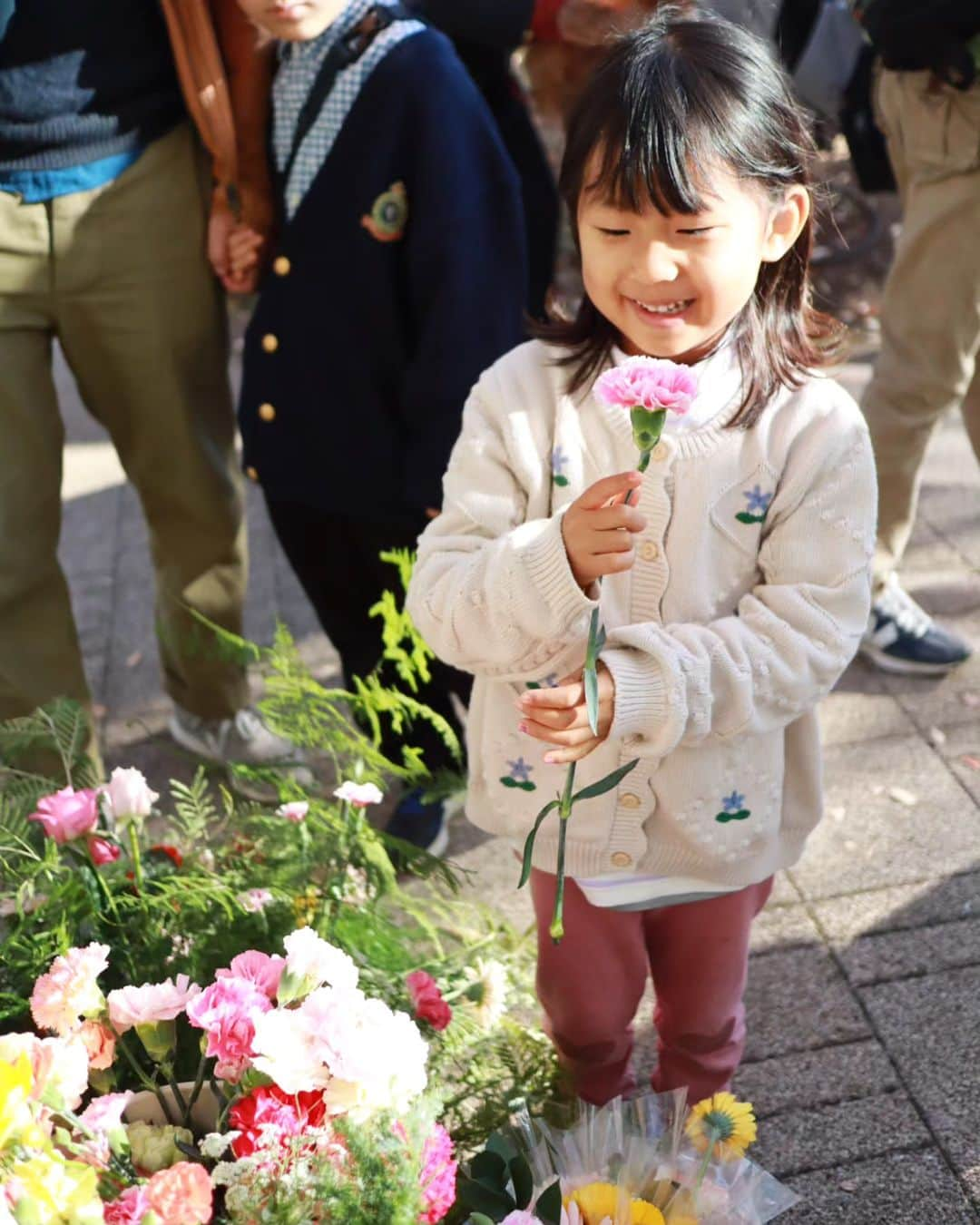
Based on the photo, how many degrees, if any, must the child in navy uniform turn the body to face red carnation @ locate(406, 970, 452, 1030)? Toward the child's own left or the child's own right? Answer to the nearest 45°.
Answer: approximately 45° to the child's own left

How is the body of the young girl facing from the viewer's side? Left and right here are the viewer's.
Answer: facing the viewer

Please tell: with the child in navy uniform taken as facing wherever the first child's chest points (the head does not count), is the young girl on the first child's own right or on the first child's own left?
on the first child's own left

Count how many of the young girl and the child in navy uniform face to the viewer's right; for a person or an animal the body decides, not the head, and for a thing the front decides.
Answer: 0

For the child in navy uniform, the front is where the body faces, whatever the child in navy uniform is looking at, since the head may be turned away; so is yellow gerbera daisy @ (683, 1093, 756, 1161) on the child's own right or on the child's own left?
on the child's own left

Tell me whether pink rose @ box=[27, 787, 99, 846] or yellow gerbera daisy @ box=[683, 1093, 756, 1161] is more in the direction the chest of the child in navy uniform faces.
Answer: the pink rose
